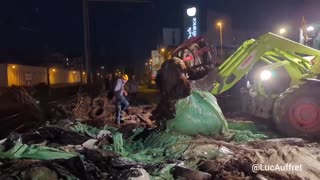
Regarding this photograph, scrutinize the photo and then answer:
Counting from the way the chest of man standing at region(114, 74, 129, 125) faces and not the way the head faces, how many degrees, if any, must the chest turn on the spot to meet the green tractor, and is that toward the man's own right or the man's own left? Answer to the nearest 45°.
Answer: approximately 45° to the man's own right

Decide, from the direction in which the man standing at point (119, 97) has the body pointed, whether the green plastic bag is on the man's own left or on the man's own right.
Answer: on the man's own right

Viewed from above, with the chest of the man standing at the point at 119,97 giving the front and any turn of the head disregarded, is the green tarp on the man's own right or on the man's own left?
on the man's own right

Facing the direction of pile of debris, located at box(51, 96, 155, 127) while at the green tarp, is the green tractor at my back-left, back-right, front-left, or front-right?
front-right

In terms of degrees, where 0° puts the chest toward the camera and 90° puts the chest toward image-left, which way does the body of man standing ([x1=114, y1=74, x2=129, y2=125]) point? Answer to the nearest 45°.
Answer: approximately 270°

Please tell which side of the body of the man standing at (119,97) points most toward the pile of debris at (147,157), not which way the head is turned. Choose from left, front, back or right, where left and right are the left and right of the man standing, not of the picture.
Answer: right
